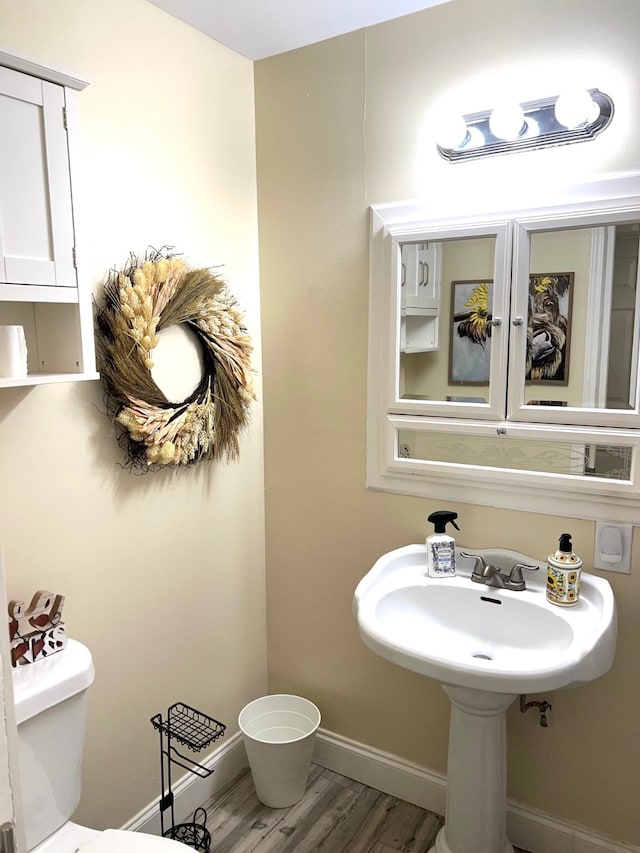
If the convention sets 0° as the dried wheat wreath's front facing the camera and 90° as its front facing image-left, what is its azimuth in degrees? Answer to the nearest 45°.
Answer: approximately 315°

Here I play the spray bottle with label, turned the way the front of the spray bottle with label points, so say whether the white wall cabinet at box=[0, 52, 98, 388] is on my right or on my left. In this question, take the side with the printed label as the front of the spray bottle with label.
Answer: on my right

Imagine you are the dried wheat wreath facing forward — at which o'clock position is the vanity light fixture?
The vanity light fixture is roughly at 11 o'clock from the dried wheat wreath.

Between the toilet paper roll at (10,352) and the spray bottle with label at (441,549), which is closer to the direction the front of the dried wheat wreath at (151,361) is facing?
the spray bottle with label

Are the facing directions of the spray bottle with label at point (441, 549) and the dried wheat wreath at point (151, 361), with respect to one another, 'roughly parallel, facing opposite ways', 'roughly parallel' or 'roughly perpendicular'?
roughly perpendicular

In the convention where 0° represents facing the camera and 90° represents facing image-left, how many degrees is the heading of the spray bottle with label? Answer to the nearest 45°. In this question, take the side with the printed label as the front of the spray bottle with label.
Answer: approximately 0°

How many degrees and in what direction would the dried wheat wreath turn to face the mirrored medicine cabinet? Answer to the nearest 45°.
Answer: approximately 45° to its left
